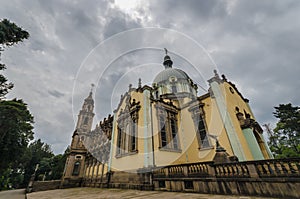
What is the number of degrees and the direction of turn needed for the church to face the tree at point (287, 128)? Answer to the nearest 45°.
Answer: approximately 90° to its right

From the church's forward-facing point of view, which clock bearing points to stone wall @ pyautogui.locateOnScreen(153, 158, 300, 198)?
The stone wall is roughly at 7 o'clock from the church.

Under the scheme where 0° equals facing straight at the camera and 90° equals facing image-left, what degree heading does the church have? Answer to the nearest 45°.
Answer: approximately 135°

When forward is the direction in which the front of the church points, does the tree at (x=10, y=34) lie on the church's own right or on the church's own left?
on the church's own left

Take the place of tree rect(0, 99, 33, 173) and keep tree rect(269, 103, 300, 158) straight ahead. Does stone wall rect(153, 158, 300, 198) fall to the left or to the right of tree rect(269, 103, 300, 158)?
right

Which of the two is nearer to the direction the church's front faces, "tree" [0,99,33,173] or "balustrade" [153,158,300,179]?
the tree

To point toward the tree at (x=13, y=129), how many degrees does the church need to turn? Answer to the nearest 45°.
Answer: approximately 45° to its left
